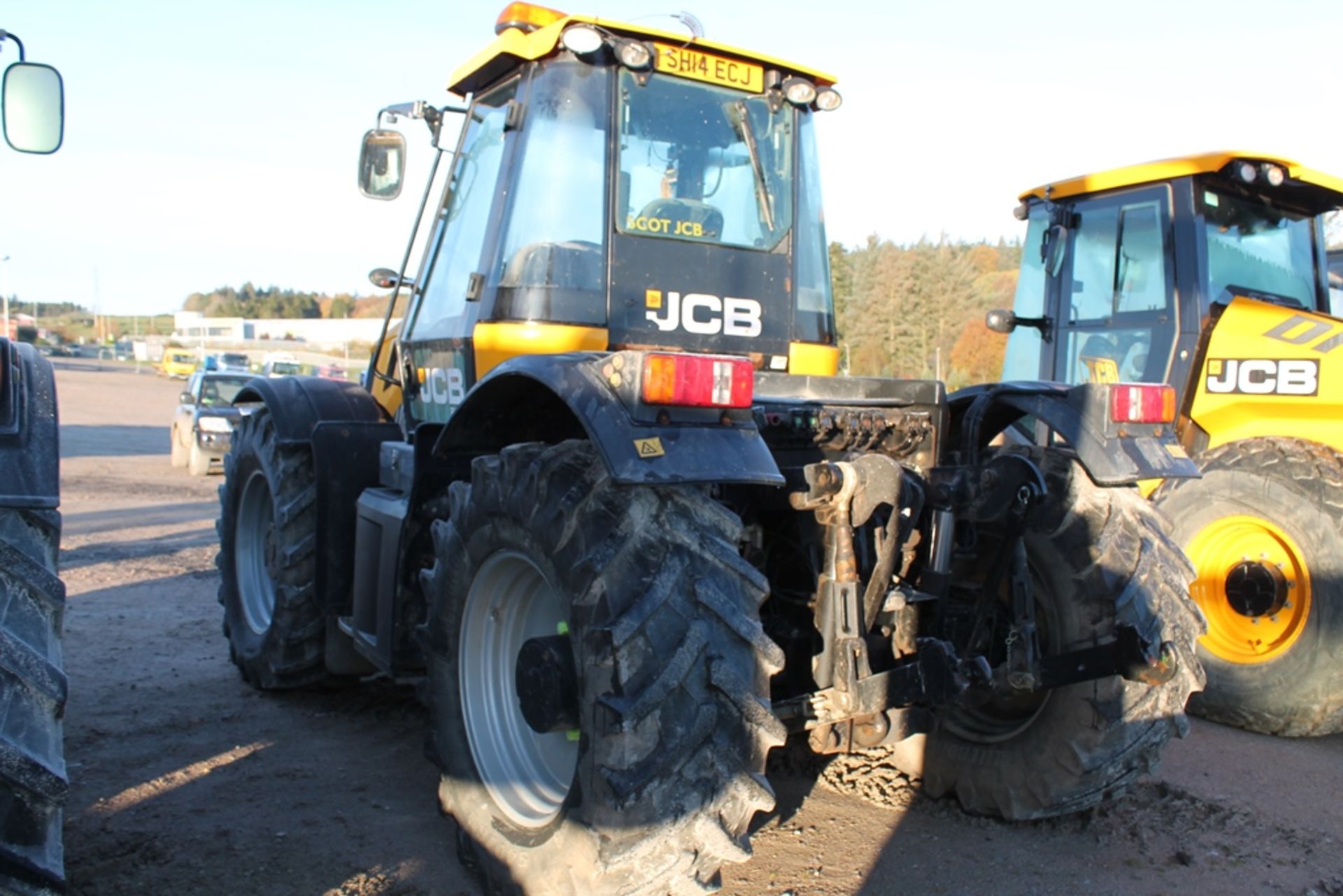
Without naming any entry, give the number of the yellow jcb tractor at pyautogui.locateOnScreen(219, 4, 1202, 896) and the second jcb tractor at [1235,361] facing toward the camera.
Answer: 0

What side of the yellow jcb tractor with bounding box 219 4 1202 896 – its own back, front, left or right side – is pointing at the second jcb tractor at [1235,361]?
right

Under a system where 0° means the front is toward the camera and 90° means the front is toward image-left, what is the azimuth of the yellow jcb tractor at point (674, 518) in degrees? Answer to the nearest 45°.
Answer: approximately 135°

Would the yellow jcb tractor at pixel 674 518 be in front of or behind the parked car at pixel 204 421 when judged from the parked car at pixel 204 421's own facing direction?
in front

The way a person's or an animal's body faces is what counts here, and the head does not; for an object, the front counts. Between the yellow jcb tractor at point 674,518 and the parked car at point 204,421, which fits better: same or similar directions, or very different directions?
very different directions

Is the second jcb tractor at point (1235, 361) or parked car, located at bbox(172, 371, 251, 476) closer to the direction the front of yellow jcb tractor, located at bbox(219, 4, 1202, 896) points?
the parked car

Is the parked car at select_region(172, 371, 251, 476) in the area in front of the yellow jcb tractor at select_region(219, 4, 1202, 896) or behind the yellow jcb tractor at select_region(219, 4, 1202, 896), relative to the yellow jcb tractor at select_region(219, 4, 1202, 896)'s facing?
in front

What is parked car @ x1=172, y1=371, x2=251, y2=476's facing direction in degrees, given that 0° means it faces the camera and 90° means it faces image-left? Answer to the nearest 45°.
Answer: approximately 315°
